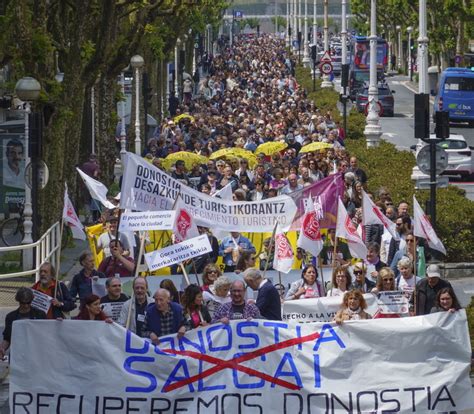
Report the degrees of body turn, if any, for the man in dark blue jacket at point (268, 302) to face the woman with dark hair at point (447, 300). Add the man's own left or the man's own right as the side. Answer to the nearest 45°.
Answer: approximately 135° to the man's own left

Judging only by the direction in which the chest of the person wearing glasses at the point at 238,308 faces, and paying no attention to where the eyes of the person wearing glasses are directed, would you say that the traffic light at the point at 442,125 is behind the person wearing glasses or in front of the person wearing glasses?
behind
